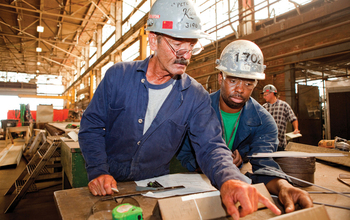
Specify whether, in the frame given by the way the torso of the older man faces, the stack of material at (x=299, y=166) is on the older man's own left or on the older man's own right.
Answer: on the older man's own left

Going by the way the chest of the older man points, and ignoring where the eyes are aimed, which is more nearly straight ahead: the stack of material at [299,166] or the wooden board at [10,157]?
the stack of material

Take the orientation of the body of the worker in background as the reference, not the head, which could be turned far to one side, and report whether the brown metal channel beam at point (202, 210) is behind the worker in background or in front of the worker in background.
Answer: in front

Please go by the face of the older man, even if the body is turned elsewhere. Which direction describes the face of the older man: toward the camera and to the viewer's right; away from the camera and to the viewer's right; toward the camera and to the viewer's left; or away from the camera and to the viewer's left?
toward the camera and to the viewer's right

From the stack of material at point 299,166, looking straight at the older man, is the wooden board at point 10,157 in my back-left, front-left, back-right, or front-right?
front-right

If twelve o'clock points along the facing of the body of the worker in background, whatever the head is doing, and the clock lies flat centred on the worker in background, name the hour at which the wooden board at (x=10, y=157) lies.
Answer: The wooden board is roughly at 1 o'clock from the worker in background.

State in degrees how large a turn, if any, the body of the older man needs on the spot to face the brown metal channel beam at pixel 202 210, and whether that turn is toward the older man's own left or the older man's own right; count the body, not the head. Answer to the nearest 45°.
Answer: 0° — they already face it

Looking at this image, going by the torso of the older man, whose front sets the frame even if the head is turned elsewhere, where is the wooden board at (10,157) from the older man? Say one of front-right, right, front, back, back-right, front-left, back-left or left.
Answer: back

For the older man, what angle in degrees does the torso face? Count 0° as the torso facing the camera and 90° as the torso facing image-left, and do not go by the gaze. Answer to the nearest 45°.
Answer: approximately 315°

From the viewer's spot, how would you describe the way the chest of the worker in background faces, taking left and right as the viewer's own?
facing the viewer and to the left of the viewer

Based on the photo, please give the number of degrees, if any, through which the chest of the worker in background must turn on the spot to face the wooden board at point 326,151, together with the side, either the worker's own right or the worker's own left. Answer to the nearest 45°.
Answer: approximately 45° to the worker's own left

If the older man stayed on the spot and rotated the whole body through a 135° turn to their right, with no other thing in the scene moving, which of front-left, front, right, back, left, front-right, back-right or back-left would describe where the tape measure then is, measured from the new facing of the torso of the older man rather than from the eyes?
left

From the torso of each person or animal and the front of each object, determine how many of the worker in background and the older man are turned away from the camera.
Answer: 0

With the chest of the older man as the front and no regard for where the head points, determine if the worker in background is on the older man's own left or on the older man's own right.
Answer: on the older man's own left
